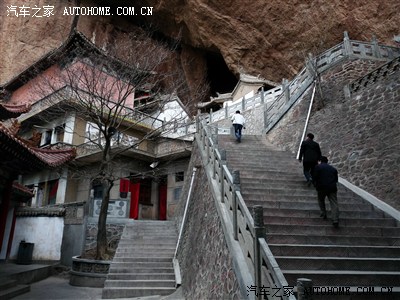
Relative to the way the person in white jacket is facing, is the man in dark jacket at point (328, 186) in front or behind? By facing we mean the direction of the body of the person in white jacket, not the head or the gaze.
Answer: behind

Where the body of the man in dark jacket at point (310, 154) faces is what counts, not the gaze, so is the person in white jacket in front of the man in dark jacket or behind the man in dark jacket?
in front

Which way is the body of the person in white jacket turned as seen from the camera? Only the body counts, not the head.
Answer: away from the camera

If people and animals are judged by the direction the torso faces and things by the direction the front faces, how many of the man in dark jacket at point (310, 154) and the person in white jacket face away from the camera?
2

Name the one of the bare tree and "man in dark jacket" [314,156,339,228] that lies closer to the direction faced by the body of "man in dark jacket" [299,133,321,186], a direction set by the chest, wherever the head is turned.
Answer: the bare tree

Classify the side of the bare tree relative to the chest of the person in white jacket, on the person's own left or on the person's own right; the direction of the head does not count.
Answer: on the person's own left

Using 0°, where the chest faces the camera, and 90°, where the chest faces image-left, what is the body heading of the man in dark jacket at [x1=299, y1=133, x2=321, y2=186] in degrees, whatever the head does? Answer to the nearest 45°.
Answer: approximately 180°

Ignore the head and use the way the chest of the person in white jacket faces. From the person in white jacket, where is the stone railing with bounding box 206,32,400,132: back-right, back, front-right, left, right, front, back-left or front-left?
right

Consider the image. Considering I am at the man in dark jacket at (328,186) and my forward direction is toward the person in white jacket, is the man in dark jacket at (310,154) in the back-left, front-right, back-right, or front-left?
front-right

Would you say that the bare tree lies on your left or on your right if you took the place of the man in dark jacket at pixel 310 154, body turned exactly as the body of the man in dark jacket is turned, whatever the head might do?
on your left

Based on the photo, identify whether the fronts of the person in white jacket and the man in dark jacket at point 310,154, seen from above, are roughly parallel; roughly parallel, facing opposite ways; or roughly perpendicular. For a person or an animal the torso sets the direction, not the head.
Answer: roughly parallel

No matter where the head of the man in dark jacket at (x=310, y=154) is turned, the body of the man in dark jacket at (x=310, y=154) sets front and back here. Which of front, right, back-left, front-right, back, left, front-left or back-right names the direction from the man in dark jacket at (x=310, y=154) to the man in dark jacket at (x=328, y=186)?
back
